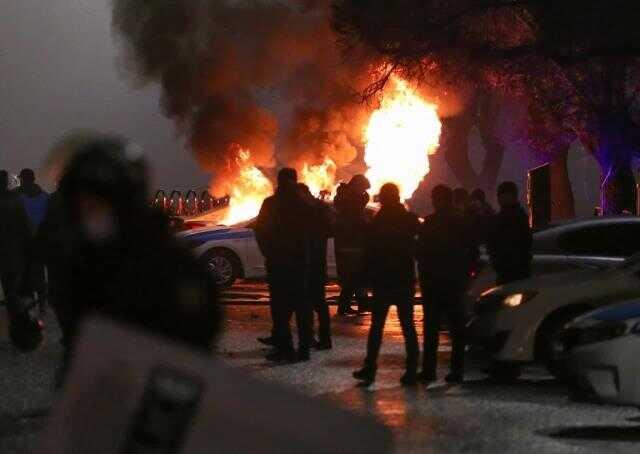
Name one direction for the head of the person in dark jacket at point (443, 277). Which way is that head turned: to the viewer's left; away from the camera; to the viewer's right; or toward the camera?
away from the camera

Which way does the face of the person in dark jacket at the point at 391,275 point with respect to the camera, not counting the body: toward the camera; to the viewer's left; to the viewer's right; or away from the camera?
away from the camera
